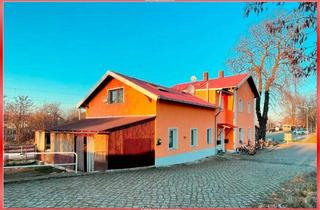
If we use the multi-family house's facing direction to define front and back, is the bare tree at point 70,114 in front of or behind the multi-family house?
behind

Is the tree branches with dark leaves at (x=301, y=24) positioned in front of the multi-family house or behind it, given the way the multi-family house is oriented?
in front

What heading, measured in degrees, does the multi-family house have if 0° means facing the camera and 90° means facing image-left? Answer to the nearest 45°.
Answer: approximately 315°
